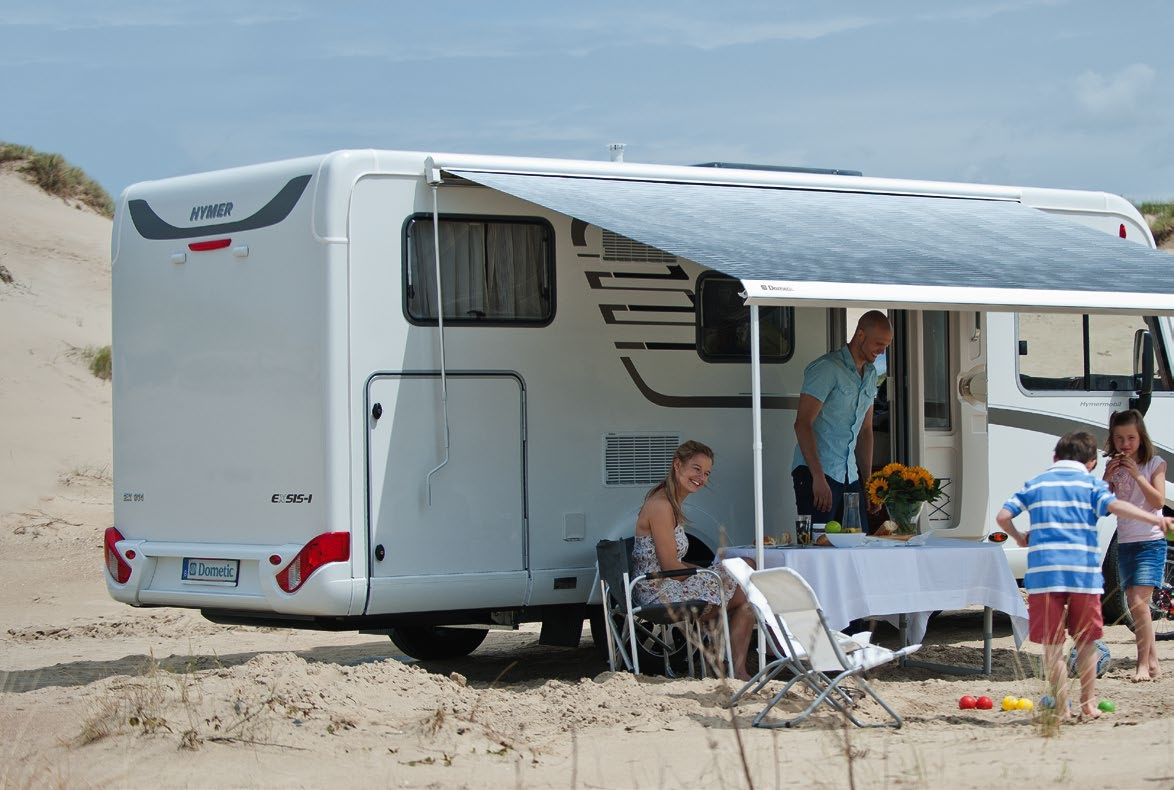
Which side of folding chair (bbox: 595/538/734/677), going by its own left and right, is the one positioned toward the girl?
front

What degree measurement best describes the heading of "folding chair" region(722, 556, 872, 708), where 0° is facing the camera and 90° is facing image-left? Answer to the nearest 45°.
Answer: approximately 270°

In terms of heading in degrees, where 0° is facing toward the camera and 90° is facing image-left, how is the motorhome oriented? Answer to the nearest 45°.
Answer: approximately 225°

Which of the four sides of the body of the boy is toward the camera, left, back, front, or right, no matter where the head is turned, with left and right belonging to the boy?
back

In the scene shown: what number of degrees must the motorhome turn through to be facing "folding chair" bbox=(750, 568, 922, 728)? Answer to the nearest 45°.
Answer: approximately 90° to its right

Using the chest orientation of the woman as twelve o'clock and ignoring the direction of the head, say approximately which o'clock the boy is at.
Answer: The boy is roughly at 1 o'clock from the woman.

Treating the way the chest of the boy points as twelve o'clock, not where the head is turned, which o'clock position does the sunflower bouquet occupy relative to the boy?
The sunflower bouquet is roughly at 11 o'clock from the boy.

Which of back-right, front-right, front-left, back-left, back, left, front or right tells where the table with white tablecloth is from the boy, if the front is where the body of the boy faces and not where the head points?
front-left

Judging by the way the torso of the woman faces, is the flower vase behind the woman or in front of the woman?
in front

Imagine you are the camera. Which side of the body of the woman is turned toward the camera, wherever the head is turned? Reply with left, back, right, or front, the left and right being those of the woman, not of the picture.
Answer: right

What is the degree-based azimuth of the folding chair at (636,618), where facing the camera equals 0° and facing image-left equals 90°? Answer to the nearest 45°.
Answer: approximately 270°

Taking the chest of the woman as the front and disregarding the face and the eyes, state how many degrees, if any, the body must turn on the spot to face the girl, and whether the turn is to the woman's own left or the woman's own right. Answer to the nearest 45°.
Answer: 0° — they already face them

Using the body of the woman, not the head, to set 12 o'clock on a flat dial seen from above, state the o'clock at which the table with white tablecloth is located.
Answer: The table with white tablecloth is roughly at 12 o'clock from the woman.

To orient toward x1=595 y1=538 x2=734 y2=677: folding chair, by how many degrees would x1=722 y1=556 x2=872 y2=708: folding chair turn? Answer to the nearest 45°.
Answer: approximately 135° to its left
